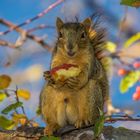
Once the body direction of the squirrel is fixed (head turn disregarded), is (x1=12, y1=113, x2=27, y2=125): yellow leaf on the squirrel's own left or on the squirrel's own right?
on the squirrel's own right

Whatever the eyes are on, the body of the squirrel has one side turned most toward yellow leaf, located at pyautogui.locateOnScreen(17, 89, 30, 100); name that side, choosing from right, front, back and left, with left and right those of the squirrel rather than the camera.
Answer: right

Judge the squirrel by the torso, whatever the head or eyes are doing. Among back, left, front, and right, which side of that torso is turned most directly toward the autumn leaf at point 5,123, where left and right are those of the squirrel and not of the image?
right

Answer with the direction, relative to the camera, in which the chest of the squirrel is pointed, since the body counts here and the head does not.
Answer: toward the camera

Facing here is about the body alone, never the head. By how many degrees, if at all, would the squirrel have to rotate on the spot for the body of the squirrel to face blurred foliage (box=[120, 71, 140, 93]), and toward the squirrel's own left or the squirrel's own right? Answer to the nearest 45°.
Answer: approximately 135° to the squirrel's own left
